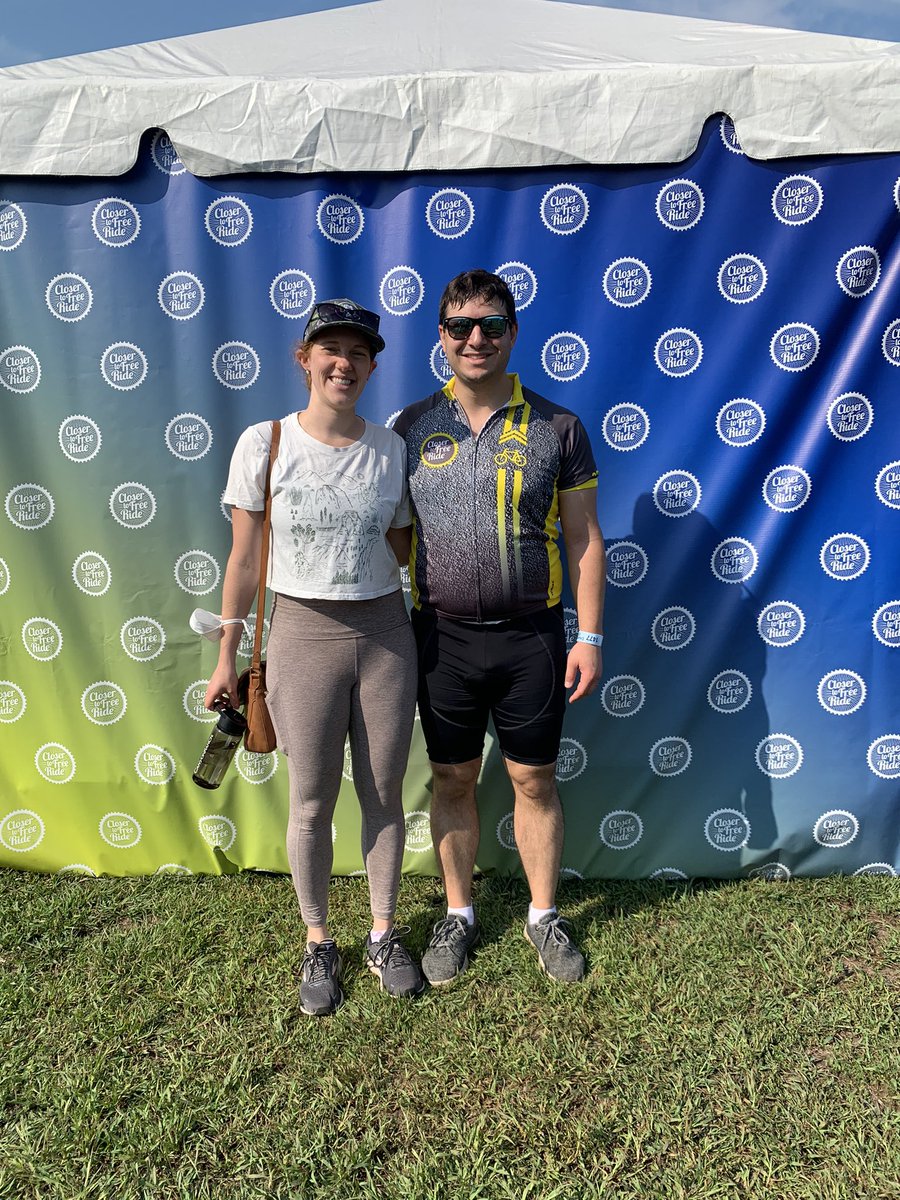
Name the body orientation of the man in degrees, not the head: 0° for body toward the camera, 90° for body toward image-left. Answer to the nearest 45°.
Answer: approximately 0°

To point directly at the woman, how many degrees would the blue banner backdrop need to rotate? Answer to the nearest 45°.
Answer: approximately 45° to its right

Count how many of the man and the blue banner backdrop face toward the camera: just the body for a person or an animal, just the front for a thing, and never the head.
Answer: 2
